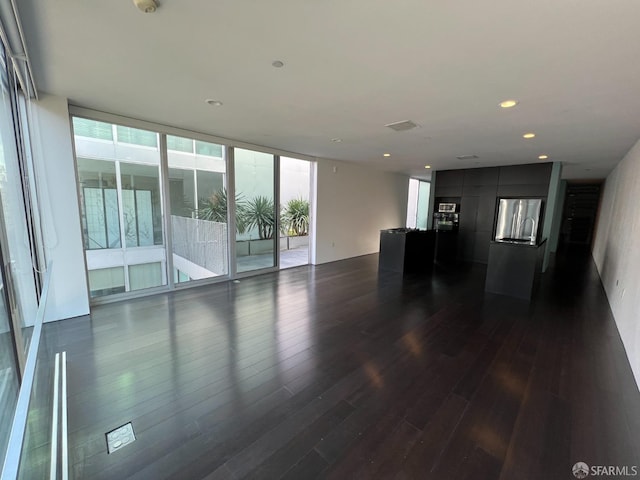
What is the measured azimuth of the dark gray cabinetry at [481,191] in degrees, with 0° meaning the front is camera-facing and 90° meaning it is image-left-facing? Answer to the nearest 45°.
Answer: approximately 0°

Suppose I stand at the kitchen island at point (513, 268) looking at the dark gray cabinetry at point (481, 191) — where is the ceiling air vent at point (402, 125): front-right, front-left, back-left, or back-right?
back-left

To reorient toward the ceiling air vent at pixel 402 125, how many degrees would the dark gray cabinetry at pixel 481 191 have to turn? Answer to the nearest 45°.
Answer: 0° — it already faces it

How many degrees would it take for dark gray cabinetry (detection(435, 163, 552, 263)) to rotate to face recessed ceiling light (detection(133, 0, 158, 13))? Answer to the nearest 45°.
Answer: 0° — it already faces it

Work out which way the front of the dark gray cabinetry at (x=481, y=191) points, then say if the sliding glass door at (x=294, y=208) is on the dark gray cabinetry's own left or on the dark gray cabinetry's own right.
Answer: on the dark gray cabinetry's own right

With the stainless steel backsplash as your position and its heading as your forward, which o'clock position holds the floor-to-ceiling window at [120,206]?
The floor-to-ceiling window is roughly at 1 o'clock from the stainless steel backsplash.

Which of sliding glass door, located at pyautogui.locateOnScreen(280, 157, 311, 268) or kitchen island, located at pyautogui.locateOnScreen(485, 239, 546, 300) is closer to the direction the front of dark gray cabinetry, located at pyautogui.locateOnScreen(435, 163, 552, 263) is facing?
the kitchen island

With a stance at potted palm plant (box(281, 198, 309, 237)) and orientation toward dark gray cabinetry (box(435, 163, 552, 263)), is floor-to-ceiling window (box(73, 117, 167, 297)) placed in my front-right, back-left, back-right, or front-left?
back-right
